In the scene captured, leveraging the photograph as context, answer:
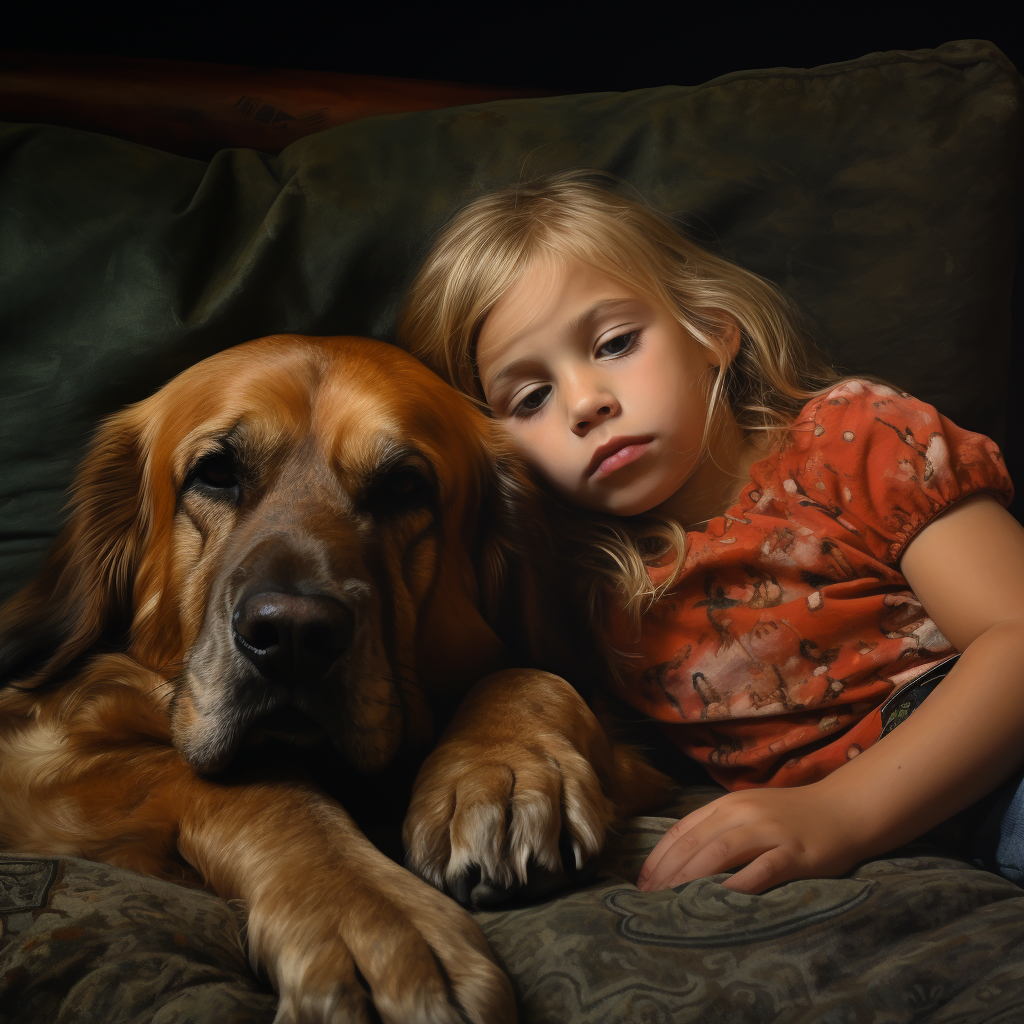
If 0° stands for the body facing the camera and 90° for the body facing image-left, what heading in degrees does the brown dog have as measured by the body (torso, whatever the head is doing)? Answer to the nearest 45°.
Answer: approximately 0°
